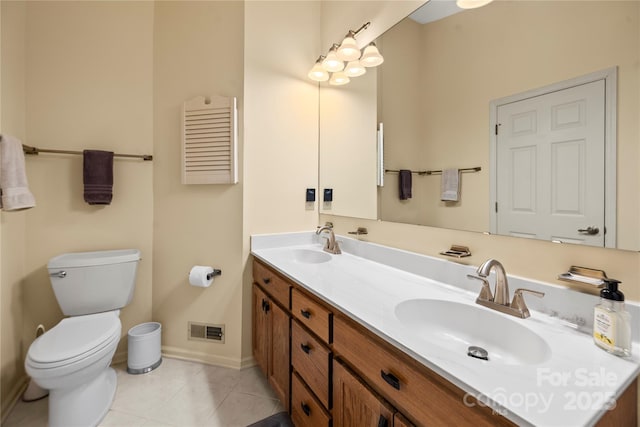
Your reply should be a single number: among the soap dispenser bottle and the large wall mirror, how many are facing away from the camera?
0

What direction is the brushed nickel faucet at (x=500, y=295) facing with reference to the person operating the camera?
facing the viewer and to the left of the viewer

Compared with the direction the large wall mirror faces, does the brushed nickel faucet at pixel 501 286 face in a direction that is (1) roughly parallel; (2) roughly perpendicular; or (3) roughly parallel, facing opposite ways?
roughly parallel

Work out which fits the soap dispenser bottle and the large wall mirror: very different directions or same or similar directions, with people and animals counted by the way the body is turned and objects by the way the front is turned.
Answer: same or similar directions

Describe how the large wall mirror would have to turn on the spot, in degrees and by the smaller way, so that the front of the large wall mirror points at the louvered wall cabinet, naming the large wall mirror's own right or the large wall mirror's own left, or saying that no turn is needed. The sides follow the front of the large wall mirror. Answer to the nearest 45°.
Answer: approximately 45° to the large wall mirror's own right

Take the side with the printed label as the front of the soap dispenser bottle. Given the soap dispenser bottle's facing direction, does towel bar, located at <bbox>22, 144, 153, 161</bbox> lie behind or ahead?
ahead

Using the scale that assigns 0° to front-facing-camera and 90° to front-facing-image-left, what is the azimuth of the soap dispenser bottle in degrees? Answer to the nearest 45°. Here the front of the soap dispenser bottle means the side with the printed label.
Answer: approximately 45°

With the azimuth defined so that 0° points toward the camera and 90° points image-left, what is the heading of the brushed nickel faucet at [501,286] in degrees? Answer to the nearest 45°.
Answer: approximately 45°

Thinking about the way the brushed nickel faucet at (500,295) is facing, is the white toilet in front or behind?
in front

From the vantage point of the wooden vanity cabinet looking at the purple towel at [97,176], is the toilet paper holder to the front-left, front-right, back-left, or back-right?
front-right

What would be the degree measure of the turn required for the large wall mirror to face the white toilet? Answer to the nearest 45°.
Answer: approximately 45° to its right
